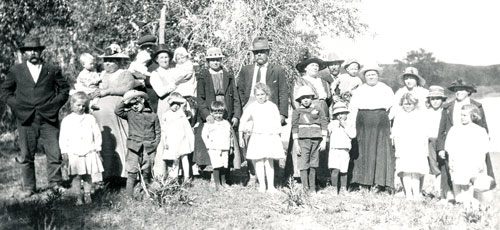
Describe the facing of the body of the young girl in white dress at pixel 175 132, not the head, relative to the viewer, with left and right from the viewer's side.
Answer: facing the viewer

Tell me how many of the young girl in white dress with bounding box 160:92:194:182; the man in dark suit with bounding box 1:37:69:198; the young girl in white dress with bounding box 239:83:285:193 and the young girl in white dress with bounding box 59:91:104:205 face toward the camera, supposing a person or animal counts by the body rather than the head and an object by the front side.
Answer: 4

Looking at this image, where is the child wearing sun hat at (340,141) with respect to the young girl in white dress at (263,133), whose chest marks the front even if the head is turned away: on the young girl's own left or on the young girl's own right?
on the young girl's own left

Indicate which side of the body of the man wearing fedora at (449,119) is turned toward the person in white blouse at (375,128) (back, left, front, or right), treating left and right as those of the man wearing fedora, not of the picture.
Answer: right

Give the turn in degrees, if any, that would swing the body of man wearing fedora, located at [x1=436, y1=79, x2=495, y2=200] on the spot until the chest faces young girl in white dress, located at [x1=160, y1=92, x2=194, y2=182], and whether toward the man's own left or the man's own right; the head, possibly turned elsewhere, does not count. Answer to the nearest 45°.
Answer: approximately 90° to the man's own right

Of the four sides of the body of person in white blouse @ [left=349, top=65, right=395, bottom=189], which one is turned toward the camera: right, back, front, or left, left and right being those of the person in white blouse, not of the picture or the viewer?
front

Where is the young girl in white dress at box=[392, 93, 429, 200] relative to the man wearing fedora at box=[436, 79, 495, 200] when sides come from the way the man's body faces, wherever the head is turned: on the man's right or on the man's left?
on the man's right

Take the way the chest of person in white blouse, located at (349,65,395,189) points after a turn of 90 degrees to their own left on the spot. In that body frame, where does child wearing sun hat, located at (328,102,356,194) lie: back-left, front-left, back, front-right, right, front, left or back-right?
back

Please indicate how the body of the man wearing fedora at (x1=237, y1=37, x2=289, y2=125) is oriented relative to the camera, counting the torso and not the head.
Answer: toward the camera

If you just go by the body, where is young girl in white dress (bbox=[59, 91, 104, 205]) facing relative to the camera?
toward the camera

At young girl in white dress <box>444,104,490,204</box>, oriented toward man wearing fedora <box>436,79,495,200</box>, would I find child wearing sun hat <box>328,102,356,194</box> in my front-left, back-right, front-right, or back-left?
front-left

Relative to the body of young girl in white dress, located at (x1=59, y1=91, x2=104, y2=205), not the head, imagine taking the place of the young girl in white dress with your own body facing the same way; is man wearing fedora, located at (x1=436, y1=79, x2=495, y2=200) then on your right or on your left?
on your left

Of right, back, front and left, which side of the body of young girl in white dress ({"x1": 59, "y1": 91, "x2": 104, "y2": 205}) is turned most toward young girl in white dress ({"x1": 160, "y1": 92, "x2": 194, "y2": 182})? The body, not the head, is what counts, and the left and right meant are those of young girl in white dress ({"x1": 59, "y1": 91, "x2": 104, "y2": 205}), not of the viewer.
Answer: left
